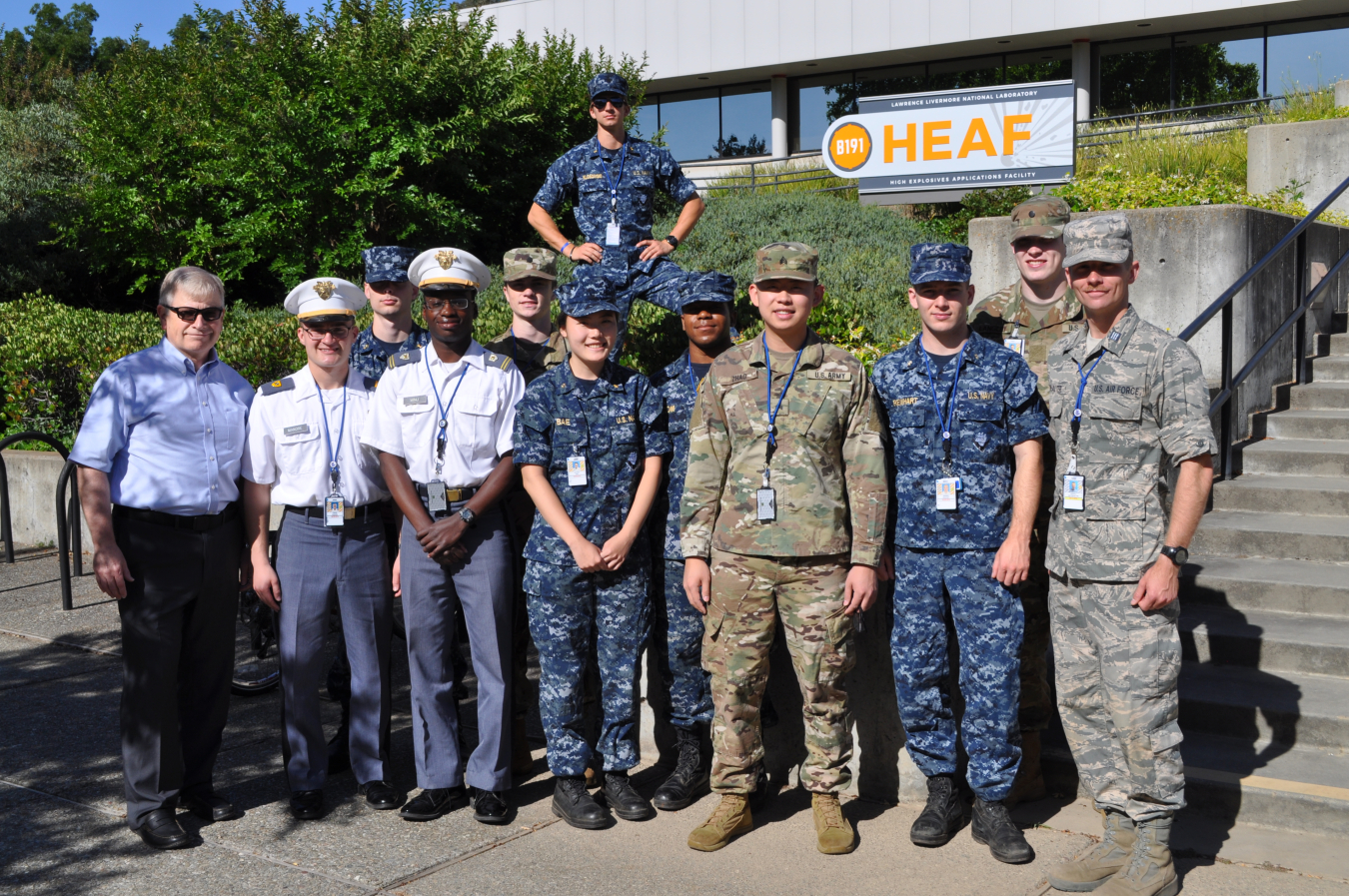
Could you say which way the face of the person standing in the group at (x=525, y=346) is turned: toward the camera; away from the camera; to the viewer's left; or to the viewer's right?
toward the camera

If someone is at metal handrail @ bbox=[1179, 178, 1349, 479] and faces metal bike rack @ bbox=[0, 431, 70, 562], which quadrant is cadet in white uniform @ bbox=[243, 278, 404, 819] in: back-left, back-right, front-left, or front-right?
front-left

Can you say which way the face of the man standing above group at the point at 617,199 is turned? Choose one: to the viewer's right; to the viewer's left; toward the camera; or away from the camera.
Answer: toward the camera

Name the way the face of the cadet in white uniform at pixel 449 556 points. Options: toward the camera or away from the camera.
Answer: toward the camera

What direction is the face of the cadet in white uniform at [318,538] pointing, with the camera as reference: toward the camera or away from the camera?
toward the camera

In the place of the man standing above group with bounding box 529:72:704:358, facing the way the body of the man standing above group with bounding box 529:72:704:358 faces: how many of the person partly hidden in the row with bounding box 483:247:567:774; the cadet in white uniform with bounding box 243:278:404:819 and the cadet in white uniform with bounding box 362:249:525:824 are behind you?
0

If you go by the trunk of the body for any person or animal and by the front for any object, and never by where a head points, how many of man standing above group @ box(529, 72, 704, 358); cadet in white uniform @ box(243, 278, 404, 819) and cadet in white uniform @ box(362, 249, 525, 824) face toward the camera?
3

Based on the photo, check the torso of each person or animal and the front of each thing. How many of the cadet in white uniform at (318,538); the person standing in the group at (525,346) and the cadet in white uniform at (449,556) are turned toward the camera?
3

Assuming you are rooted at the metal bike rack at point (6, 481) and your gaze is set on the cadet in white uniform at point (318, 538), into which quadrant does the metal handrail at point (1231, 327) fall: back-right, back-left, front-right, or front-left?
front-left

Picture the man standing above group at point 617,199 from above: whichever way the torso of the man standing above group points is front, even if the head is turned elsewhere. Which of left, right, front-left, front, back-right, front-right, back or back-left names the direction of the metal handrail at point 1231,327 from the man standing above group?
left

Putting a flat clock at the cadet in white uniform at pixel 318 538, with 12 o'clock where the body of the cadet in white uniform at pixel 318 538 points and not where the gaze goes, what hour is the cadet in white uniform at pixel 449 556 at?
the cadet in white uniform at pixel 449 556 is roughly at 10 o'clock from the cadet in white uniform at pixel 318 538.

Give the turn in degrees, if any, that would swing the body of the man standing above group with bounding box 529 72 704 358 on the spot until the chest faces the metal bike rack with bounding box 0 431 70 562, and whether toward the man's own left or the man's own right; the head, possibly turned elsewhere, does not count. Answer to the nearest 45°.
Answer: approximately 135° to the man's own right

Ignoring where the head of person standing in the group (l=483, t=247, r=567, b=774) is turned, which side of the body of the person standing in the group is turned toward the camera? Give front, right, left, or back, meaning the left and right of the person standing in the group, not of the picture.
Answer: front

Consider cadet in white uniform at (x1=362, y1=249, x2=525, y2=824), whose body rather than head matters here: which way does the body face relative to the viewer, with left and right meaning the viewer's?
facing the viewer

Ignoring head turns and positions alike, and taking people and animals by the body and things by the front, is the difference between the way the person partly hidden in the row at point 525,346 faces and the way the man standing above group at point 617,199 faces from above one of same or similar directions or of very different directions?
same or similar directions

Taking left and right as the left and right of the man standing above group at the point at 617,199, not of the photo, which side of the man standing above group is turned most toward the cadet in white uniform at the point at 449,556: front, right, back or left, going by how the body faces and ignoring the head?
front

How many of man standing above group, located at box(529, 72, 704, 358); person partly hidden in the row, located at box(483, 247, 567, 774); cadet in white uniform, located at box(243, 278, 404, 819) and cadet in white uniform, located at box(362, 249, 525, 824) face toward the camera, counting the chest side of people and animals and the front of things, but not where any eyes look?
4

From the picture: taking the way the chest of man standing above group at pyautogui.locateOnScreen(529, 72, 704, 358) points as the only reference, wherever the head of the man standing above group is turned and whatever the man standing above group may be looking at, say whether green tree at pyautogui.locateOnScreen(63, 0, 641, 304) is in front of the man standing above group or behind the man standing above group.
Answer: behind

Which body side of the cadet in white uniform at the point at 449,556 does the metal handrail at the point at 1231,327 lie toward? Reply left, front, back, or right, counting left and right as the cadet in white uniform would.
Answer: left
